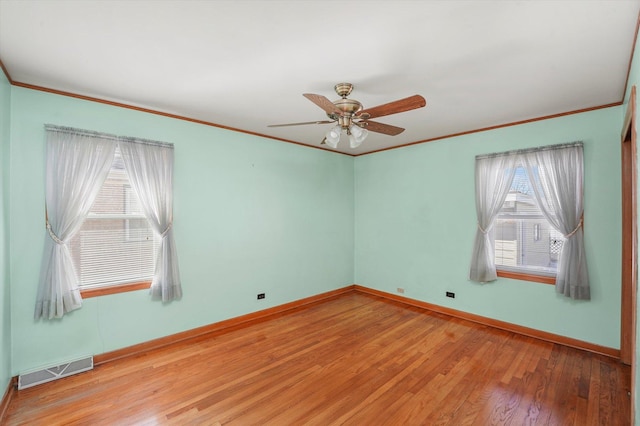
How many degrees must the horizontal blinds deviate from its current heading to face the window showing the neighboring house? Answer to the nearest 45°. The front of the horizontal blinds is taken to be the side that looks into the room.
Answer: approximately 45° to its left

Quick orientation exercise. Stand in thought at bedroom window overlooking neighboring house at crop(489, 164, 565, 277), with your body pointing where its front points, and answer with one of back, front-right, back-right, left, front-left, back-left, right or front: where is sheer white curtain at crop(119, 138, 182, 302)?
front-right

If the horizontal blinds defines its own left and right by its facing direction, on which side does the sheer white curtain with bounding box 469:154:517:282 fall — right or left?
on its left

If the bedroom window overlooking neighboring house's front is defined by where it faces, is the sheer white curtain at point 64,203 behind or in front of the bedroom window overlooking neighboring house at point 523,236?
in front

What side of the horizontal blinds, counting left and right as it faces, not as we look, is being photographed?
front

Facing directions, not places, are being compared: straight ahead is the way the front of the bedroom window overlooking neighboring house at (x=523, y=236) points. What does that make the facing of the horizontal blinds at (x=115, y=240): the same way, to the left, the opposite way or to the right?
to the left

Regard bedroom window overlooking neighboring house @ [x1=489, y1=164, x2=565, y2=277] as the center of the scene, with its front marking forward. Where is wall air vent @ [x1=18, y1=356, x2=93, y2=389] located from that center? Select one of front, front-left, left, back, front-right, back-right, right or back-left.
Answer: front-right

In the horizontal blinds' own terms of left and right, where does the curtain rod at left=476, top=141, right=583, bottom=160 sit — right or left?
on its left

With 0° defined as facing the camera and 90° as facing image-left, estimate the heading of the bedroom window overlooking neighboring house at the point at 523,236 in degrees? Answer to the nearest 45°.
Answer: approximately 0°

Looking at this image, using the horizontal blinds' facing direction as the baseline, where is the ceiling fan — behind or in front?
in front

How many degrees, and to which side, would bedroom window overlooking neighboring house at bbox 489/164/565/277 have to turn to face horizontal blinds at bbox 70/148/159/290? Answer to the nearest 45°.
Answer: approximately 45° to its right

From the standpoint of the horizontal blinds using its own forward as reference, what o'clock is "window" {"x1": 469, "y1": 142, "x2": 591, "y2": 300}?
The window is roughly at 10 o'clock from the horizontal blinds.
